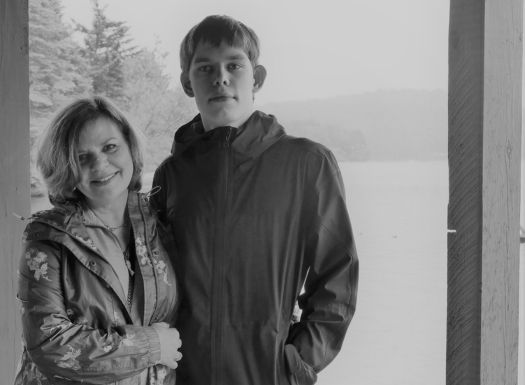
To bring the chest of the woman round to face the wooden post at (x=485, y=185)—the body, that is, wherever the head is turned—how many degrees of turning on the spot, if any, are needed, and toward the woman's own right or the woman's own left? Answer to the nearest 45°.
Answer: approximately 45° to the woman's own left

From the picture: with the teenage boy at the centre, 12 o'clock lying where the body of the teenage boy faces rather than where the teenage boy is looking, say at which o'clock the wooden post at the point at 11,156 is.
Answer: The wooden post is roughly at 4 o'clock from the teenage boy.

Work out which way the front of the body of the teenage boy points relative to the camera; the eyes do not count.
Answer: toward the camera

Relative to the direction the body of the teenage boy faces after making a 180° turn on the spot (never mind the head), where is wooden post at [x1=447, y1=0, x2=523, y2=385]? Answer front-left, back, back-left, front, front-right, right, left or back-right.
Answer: right

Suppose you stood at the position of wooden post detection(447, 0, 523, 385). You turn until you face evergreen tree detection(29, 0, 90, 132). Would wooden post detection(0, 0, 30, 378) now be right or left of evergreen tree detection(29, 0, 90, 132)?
left

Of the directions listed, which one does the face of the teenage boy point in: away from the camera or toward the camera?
toward the camera

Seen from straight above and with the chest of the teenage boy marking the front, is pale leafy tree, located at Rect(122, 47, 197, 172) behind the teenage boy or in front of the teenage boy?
behind

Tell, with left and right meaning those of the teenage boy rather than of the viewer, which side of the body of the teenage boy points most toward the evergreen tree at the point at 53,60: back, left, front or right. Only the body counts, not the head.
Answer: back

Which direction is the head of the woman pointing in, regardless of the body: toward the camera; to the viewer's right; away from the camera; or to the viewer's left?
toward the camera

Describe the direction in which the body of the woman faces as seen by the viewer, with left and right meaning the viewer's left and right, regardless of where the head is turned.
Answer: facing the viewer and to the right of the viewer
